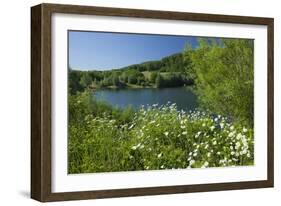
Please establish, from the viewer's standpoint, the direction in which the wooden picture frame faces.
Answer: facing the viewer and to the right of the viewer
